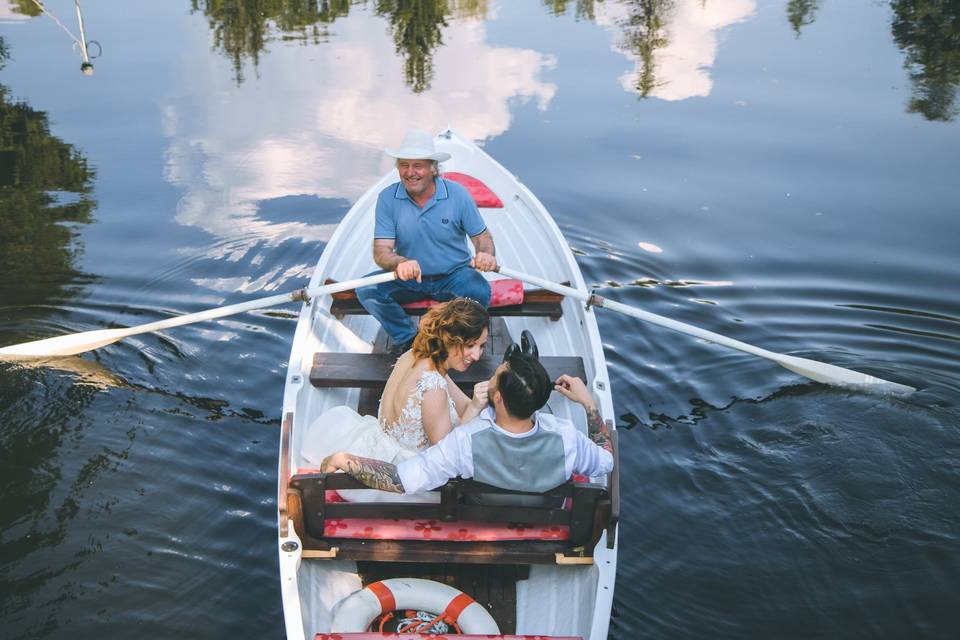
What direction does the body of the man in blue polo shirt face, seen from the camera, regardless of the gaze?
toward the camera

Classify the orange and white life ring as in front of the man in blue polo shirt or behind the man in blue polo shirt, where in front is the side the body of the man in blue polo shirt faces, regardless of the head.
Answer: in front

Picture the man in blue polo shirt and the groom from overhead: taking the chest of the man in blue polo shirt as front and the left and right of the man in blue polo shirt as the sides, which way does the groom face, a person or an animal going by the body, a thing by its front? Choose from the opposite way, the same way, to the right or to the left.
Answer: the opposite way

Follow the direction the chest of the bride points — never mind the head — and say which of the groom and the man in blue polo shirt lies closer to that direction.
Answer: the man in blue polo shirt

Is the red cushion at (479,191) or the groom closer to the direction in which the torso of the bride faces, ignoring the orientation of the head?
the red cushion

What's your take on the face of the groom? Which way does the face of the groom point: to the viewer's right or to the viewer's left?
to the viewer's left

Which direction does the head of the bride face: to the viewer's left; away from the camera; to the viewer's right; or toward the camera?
to the viewer's right

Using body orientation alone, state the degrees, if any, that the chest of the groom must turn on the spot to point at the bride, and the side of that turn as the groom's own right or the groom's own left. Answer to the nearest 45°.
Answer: approximately 45° to the groom's own left

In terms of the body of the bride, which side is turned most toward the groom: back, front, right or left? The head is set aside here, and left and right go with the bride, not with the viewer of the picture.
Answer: right

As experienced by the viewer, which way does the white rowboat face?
facing away from the viewer

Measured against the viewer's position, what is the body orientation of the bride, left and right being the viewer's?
facing away from the viewer and to the right of the viewer

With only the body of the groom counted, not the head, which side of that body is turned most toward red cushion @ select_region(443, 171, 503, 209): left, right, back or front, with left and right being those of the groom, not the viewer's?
front

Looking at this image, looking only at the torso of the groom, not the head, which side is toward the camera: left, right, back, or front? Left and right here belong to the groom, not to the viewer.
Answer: back
